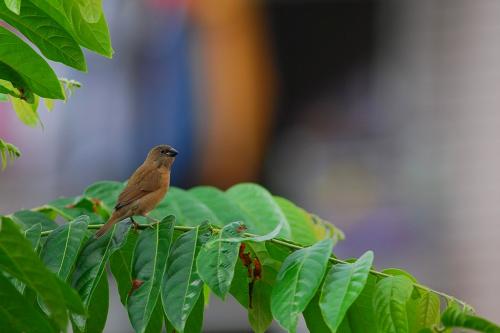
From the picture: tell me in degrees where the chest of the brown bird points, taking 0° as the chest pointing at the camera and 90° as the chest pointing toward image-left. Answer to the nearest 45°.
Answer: approximately 270°

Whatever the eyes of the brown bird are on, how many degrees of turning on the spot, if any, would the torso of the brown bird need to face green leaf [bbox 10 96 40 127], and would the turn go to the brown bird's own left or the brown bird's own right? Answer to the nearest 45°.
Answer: approximately 135° to the brown bird's own right
